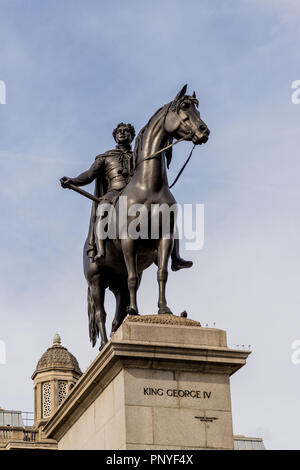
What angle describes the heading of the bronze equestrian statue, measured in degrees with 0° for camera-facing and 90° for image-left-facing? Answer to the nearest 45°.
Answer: approximately 315°
